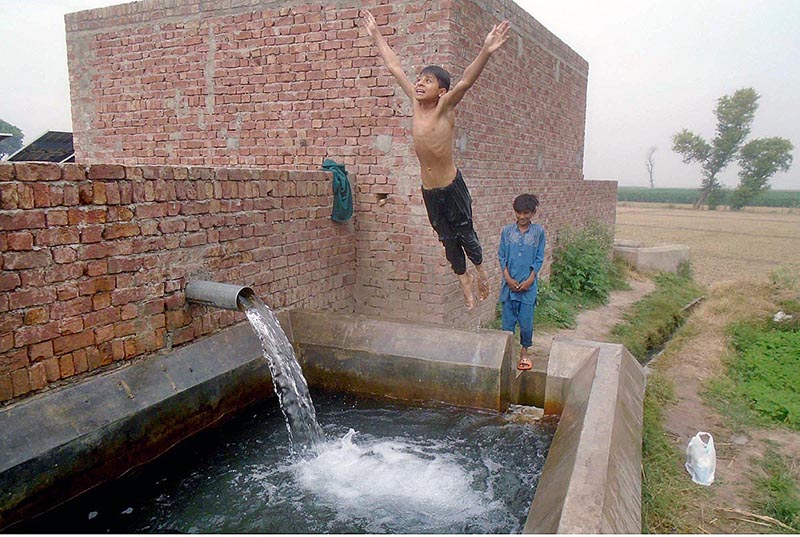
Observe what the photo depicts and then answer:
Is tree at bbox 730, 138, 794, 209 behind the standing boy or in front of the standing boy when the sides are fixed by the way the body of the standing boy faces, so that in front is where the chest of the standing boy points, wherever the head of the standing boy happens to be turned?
behind

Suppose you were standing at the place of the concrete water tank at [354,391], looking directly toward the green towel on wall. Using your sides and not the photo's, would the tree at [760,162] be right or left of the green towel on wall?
right

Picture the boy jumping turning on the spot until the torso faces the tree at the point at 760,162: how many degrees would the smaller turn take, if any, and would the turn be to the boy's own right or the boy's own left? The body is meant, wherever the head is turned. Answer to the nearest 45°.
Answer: approximately 180°

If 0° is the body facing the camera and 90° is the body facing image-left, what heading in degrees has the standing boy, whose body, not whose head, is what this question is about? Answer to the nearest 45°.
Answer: approximately 0°

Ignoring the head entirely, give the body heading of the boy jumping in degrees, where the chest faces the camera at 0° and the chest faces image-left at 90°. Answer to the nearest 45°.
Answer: approximately 45°

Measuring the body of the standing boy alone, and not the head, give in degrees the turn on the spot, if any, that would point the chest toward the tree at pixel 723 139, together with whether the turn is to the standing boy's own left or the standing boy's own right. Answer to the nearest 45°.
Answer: approximately 180°

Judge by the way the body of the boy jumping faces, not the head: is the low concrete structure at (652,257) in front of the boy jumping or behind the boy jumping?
behind

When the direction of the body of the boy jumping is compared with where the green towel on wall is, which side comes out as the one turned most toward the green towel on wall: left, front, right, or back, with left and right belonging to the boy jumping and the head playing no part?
right

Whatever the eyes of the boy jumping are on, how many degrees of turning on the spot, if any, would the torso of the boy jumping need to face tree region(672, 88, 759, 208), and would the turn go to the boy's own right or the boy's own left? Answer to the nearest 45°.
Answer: approximately 180°

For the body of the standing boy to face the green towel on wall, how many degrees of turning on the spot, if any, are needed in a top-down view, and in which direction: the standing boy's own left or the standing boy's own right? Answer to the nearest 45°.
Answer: approximately 90° to the standing boy's own right

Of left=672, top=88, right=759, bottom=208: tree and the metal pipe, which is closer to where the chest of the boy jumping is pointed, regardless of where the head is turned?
the metal pipe
